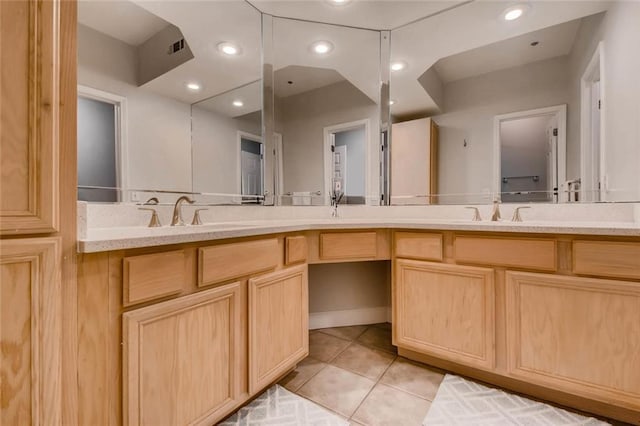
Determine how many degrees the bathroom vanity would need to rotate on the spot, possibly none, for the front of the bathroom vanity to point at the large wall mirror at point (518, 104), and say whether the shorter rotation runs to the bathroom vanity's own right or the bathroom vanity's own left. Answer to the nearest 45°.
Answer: approximately 135° to the bathroom vanity's own left

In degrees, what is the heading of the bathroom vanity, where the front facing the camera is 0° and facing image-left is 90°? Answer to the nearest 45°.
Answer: approximately 0°
